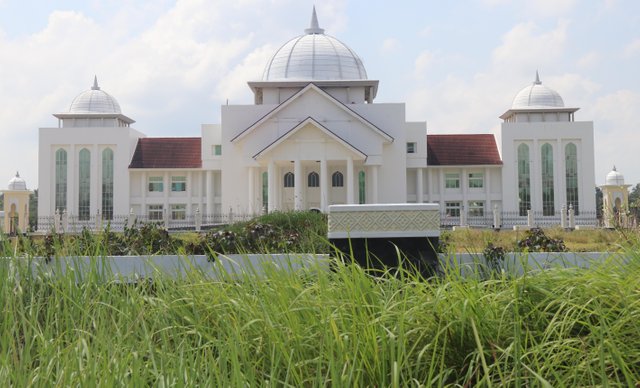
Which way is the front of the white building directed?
toward the camera

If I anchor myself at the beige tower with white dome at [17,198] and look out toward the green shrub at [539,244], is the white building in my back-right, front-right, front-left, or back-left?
front-left

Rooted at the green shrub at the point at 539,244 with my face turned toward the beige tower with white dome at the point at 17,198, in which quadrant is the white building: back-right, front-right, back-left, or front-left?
front-right

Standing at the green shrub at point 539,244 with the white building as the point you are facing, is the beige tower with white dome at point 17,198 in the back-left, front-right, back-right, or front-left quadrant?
front-left

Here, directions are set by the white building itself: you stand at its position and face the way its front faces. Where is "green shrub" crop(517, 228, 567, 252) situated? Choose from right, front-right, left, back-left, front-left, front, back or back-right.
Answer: front

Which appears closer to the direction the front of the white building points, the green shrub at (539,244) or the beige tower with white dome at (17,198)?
the green shrub

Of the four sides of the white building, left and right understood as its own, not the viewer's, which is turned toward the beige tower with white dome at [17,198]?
right
